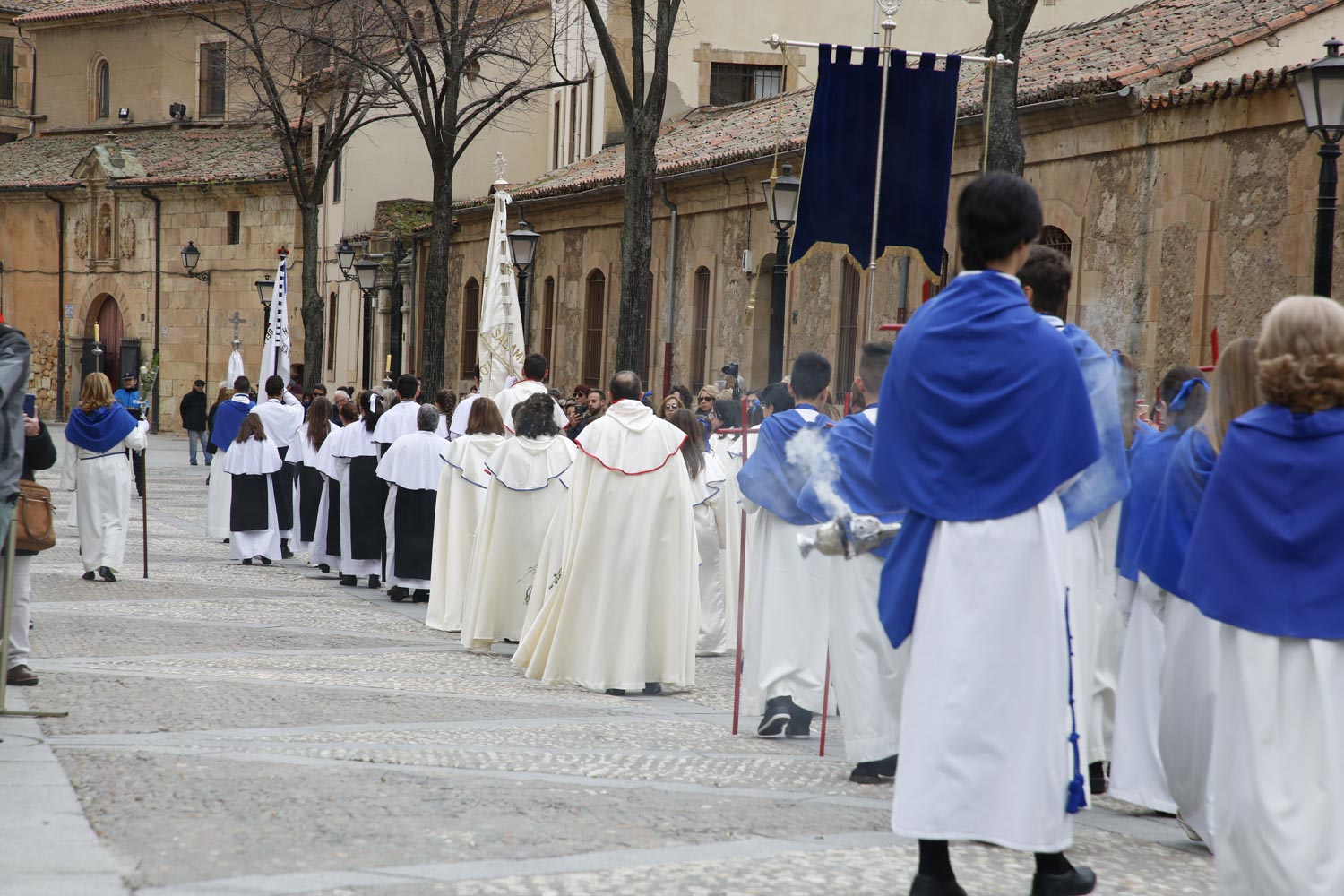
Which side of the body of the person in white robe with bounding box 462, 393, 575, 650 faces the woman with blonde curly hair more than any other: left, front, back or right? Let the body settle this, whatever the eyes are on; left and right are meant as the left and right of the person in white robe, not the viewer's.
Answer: back

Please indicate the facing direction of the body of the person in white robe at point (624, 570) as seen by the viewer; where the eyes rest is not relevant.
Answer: away from the camera

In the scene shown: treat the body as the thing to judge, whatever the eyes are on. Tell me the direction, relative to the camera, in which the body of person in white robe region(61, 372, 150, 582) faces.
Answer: away from the camera

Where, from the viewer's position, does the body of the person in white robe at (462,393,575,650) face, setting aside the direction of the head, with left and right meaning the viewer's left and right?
facing away from the viewer

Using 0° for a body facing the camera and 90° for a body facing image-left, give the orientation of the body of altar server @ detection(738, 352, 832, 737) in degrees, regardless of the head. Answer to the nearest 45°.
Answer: approximately 180°

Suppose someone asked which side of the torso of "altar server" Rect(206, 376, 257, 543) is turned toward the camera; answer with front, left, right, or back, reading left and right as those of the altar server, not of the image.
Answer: back

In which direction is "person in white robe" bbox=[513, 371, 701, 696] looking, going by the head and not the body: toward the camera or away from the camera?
away from the camera

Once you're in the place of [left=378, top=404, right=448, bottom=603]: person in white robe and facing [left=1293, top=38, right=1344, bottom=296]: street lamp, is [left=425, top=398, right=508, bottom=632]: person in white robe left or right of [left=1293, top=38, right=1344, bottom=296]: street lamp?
right

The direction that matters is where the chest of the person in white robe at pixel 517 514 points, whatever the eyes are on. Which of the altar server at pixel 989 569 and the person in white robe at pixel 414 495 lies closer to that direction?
the person in white robe

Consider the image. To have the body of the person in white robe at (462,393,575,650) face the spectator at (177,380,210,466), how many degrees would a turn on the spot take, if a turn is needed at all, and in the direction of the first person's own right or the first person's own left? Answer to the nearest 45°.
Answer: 0° — they already face them

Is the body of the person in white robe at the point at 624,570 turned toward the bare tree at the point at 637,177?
yes

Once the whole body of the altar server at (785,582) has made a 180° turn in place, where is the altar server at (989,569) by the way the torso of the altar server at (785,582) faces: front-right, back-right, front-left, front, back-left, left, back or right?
front

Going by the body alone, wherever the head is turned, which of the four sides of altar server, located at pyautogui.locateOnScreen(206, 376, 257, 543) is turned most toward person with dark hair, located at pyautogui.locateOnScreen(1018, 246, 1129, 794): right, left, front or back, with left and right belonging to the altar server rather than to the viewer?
back
